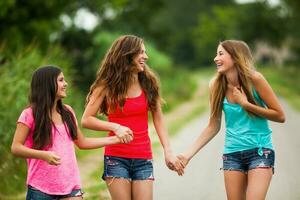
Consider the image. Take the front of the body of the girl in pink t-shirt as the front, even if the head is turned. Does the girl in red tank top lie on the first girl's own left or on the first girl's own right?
on the first girl's own left

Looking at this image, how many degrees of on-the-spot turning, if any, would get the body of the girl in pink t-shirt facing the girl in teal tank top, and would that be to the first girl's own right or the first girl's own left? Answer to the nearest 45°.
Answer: approximately 45° to the first girl's own left

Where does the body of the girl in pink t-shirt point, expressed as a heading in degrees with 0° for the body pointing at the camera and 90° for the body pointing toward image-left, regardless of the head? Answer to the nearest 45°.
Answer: approximately 315°
